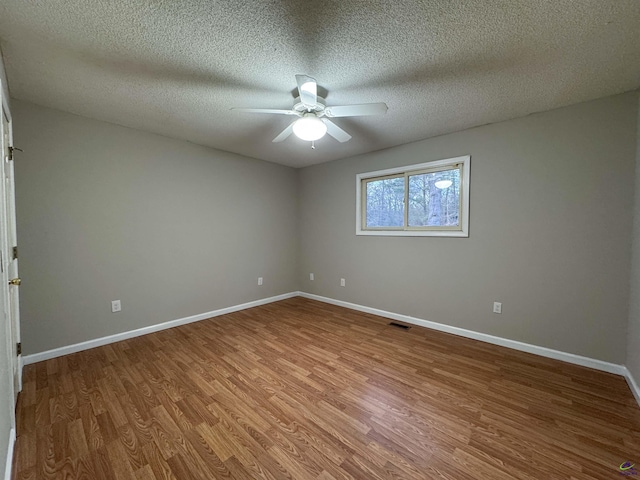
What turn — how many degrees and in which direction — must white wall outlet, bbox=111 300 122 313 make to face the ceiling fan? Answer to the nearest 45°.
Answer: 0° — it already faces it

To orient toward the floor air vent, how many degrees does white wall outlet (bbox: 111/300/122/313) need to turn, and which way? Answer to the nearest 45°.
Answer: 0° — it already faces it

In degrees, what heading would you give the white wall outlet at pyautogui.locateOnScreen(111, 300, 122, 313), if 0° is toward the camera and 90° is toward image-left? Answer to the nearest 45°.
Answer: approximately 315°
